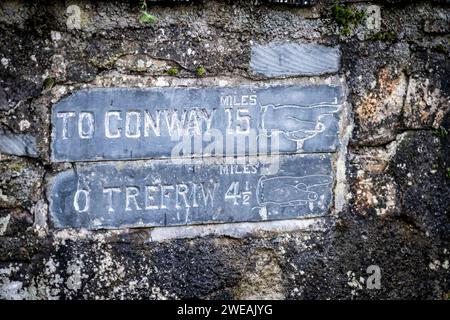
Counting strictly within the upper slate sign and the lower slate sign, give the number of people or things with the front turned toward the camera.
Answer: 2

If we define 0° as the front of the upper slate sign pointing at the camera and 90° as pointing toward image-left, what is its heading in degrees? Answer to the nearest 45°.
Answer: approximately 0°

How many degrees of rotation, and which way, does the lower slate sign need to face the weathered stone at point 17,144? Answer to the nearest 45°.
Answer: approximately 90° to its right

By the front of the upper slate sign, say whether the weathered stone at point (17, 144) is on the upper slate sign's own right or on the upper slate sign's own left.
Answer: on the upper slate sign's own right

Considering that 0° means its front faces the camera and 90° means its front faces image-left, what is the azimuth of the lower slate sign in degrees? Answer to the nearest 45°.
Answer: approximately 0°
